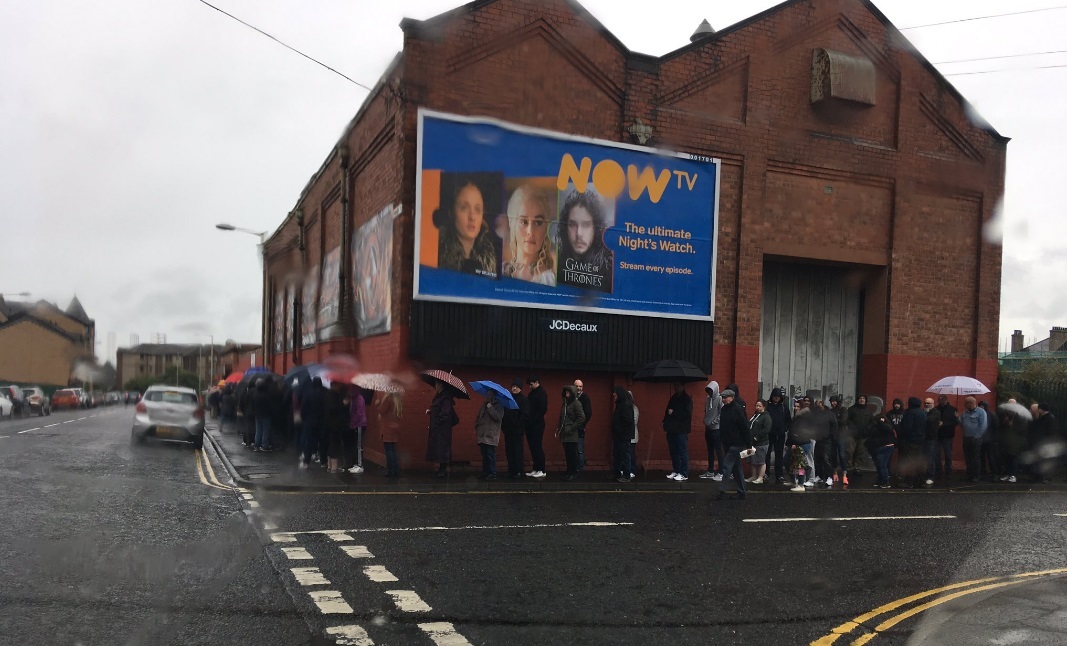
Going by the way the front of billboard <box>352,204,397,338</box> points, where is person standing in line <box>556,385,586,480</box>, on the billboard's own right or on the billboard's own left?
on the billboard's own left
